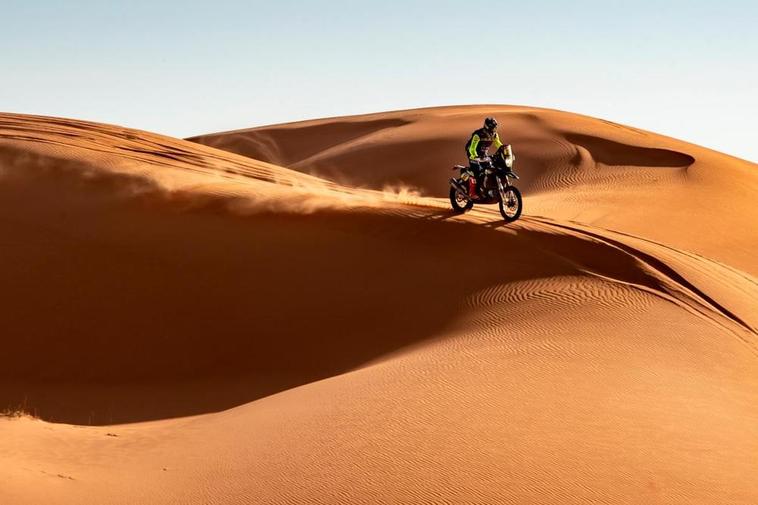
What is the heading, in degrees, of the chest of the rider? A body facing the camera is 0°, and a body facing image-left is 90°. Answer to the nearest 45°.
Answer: approximately 315°

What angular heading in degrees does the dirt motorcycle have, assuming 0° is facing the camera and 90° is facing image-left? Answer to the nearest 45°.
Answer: approximately 315°
